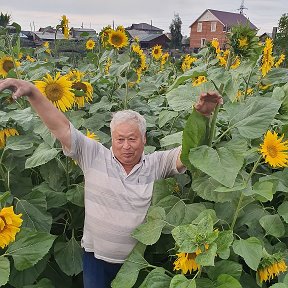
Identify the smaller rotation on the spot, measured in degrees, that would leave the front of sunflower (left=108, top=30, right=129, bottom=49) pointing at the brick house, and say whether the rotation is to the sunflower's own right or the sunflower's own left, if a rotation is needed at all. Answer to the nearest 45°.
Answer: approximately 180°

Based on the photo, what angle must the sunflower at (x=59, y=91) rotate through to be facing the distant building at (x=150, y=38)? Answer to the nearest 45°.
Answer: approximately 180°

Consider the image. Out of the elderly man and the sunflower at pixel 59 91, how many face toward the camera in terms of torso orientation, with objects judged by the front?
2

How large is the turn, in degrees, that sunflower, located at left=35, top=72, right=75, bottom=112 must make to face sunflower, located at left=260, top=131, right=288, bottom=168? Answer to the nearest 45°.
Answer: approximately 45° to its left

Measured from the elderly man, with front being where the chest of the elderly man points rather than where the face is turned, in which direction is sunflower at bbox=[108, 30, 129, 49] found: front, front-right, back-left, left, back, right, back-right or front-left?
back

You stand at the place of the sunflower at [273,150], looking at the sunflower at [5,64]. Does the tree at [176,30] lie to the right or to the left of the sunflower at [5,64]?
right

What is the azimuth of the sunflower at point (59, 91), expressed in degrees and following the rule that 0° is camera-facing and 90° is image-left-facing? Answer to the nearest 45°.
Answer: approximately 0°

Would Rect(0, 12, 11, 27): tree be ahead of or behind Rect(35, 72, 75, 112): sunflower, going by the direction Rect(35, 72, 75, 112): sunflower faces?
behind

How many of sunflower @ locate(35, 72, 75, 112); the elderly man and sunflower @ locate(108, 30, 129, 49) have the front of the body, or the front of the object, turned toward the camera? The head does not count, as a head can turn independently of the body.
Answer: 3

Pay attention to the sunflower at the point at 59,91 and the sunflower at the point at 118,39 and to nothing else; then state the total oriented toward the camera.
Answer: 2
